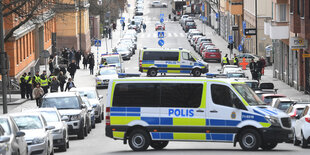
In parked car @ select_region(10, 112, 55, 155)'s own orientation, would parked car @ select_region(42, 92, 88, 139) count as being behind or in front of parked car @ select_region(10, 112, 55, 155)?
behind

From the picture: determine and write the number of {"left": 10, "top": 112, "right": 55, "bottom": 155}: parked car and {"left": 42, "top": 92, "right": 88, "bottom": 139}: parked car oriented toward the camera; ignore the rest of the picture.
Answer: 2

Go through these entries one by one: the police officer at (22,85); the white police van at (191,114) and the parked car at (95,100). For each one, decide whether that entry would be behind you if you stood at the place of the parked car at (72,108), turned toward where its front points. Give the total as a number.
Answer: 2

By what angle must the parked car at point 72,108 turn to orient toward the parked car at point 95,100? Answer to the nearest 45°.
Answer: approximately 180°

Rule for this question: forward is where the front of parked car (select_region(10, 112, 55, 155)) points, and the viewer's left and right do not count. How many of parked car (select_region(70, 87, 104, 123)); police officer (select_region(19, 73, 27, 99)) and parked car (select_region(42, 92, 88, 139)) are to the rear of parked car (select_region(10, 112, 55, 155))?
3

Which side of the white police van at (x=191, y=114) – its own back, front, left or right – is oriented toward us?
right

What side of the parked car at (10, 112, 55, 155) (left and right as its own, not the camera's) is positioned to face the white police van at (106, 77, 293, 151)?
left

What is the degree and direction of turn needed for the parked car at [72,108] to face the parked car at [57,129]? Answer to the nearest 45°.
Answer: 0° — it already faces it

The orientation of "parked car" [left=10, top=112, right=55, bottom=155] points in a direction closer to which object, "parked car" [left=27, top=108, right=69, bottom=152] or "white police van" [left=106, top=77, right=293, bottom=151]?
the white police van

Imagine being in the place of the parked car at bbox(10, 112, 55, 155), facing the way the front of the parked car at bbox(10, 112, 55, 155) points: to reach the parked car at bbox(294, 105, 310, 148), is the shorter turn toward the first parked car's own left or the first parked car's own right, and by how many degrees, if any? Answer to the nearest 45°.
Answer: approximately 90° to the first parked car's own left
